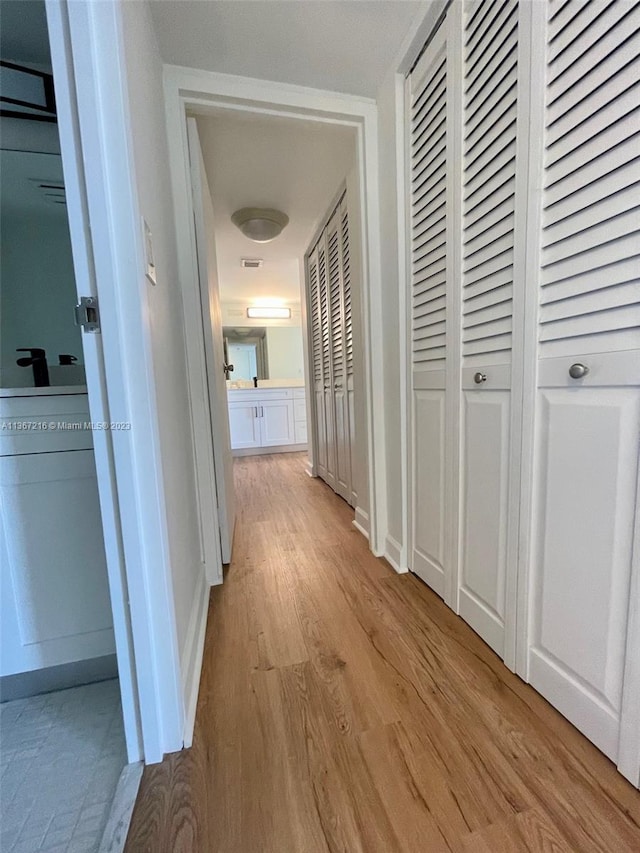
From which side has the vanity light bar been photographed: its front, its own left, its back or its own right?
front

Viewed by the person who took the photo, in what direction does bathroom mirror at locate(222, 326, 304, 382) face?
facing the viewer

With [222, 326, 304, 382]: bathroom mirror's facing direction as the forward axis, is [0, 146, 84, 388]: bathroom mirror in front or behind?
in front

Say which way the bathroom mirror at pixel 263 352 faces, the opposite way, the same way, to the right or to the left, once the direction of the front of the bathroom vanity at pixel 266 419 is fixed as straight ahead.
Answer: the same way

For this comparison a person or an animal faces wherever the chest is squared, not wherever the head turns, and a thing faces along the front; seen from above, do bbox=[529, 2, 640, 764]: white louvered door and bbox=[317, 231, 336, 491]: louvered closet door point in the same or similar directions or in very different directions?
same or similar directions

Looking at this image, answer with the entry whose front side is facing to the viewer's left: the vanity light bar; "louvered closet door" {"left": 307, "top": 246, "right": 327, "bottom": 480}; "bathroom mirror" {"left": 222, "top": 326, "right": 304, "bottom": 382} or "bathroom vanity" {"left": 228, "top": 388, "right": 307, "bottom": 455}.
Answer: the louvered closet door

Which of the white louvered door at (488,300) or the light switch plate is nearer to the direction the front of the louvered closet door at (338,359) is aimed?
the light switch plate

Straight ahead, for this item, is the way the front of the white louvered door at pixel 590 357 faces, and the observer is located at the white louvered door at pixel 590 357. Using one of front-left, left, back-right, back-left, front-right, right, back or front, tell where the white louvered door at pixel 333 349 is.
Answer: right

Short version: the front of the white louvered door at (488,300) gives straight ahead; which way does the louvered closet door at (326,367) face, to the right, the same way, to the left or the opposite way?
the same way

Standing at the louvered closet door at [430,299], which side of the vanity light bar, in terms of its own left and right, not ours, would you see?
front

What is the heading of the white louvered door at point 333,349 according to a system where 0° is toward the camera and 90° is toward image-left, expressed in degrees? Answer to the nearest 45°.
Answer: approximately 90°

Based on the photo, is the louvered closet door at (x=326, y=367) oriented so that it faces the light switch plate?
no

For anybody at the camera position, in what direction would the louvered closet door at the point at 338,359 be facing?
facing to the left of the viewer

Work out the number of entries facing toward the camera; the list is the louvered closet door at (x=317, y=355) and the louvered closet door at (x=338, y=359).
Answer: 0

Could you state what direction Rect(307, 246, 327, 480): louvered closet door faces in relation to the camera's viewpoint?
facing to the left of the viewer

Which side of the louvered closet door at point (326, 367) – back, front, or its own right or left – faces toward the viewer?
left

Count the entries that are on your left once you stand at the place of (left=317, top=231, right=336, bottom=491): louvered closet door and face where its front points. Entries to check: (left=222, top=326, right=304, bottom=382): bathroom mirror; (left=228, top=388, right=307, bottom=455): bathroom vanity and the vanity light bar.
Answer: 0

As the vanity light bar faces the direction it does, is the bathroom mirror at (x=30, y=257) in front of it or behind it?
in front

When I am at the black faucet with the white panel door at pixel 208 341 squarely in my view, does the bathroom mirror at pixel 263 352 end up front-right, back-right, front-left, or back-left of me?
front-left

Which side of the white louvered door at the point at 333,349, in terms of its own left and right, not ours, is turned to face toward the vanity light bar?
right
